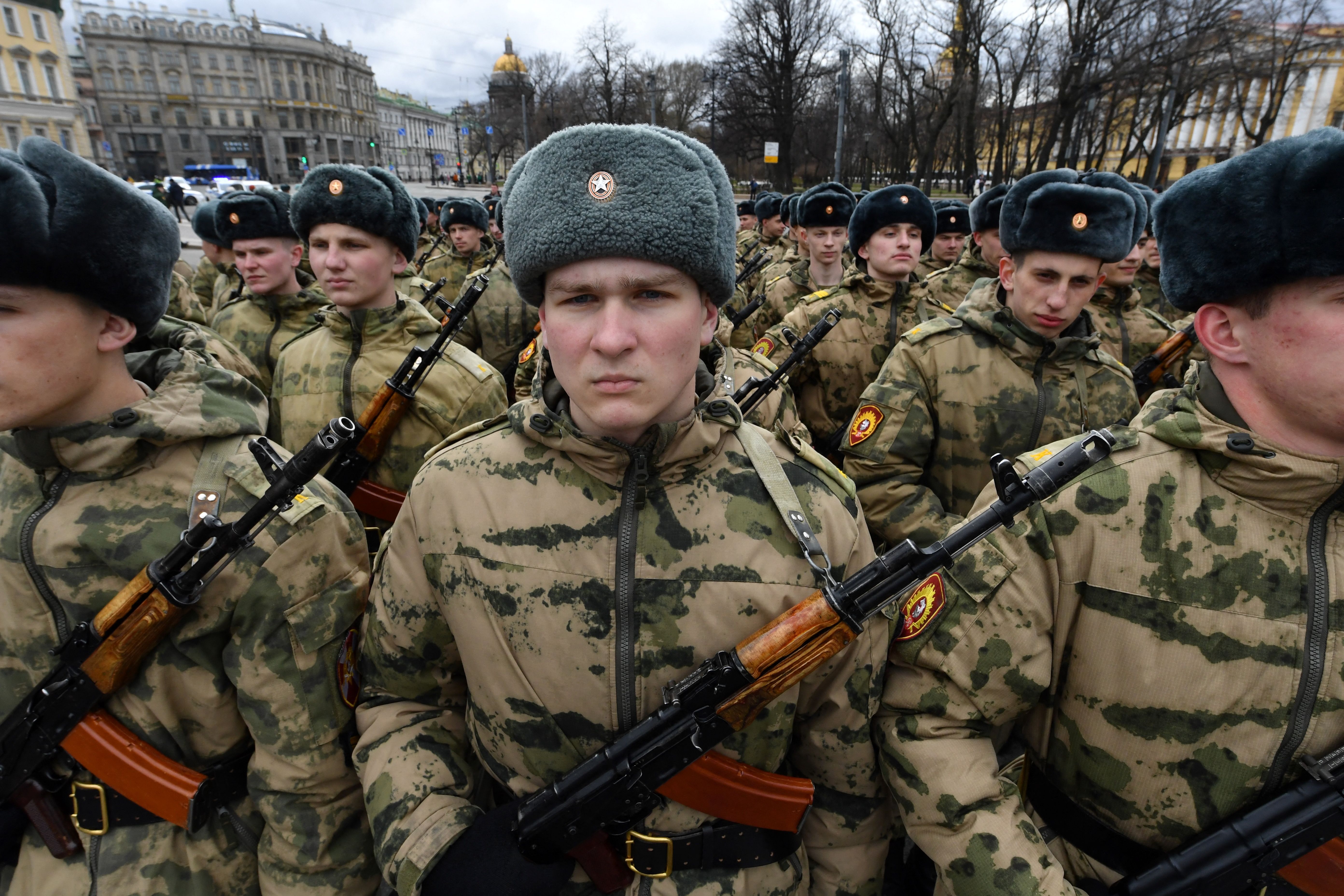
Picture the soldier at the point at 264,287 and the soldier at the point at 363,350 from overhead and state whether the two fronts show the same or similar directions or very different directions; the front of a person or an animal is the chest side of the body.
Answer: same or similar directions

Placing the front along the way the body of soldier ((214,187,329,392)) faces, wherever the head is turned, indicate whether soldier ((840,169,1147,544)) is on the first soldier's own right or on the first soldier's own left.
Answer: on the first soldier's own left

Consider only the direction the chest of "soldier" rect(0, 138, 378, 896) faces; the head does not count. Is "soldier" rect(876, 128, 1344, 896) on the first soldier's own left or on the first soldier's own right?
on the first soldier's own left

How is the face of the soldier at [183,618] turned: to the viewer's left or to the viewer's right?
to the viewer's left

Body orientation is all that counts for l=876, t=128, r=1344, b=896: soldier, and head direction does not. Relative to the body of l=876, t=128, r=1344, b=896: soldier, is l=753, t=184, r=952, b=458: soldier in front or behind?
behind

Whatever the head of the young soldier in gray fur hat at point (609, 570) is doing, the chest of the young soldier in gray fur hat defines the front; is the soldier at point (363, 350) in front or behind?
behind

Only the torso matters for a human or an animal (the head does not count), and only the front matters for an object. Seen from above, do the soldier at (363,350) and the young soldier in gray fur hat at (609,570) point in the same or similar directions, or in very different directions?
same or similar directions

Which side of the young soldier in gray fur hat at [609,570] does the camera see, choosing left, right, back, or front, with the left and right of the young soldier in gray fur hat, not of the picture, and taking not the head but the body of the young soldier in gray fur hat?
front

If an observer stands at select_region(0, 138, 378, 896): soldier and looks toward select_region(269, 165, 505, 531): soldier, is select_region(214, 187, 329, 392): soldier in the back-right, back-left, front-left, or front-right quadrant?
front-left

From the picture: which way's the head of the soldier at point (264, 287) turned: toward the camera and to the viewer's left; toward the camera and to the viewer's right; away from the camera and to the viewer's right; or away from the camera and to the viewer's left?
toward the camera and to the viewer's left

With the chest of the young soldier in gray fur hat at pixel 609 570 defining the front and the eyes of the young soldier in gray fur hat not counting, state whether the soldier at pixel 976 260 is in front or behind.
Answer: behind

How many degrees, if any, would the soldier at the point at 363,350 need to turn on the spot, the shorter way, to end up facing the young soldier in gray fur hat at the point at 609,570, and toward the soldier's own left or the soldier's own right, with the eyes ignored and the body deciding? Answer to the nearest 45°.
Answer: approximately 45° to the soldier's own left

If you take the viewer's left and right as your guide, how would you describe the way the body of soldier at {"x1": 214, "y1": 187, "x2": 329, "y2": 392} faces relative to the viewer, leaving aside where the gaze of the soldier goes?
facing the viewer and to the left of the viewer

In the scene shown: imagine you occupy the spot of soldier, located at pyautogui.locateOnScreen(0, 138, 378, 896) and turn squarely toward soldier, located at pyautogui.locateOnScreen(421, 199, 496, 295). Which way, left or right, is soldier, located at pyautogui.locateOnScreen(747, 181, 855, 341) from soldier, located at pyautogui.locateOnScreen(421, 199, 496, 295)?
right

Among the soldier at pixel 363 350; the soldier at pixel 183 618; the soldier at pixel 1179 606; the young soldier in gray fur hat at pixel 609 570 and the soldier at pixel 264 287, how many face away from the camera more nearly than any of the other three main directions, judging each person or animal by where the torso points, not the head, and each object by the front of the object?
0

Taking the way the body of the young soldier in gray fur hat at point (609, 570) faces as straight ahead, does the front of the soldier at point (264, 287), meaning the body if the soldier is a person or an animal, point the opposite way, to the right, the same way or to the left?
the same way

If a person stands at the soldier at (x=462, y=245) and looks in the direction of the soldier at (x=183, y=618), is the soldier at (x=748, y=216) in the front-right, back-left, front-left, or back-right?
back-left

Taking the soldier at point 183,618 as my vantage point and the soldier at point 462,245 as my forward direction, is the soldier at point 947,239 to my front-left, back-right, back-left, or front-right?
front-right

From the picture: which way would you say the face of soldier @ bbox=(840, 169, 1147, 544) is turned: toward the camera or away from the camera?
toward the camera
